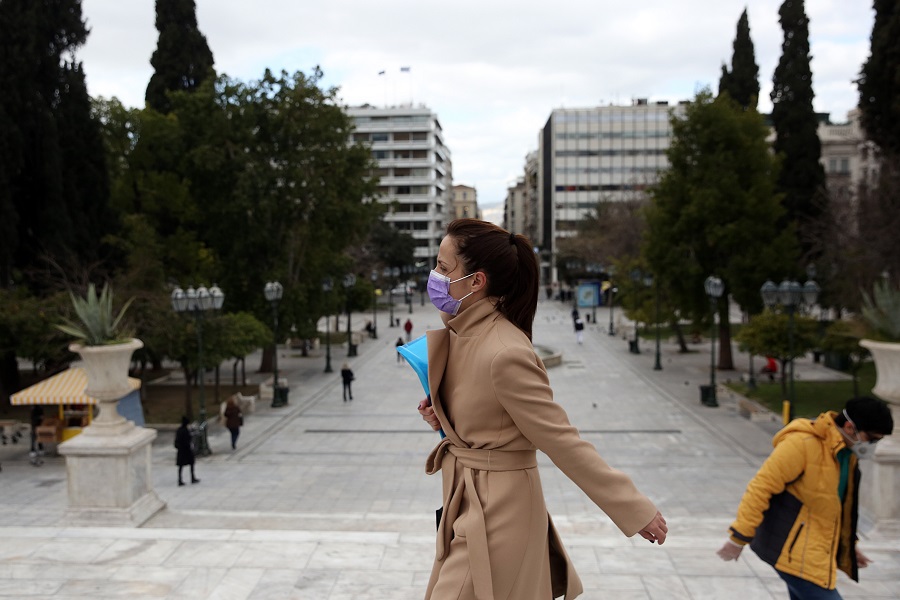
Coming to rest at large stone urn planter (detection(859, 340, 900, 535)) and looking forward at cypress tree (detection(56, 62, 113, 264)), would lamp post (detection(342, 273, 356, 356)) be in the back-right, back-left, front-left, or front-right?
front-right

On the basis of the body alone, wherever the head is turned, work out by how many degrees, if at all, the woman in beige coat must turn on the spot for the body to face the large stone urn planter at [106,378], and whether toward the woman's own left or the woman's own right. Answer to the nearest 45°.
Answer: approximately 45° to the woman's own right

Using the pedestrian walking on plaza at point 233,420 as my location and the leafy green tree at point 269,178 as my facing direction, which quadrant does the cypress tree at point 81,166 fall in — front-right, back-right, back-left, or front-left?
front-left

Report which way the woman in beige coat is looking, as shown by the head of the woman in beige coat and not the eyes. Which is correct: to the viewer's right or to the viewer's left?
to the viewer's left

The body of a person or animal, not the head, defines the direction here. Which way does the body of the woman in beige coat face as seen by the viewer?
to the viewer's left

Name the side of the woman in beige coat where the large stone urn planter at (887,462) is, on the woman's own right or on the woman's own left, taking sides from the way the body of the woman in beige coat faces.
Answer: on the woman's own right

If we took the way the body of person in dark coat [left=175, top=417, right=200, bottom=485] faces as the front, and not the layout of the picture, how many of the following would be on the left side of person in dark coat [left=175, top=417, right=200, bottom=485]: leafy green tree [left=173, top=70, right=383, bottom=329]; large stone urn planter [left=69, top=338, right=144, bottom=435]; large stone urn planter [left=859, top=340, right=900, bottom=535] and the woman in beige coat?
1

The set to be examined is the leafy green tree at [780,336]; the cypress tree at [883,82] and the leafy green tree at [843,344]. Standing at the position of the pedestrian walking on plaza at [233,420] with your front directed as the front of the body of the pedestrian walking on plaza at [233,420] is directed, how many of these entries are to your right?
3

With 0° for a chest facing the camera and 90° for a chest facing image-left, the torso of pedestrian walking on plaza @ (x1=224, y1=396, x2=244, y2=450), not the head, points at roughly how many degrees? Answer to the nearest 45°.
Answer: approximately 180°

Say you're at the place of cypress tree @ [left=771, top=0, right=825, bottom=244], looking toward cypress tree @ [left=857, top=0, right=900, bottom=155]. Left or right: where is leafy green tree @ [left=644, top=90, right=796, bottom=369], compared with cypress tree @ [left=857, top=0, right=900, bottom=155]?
right

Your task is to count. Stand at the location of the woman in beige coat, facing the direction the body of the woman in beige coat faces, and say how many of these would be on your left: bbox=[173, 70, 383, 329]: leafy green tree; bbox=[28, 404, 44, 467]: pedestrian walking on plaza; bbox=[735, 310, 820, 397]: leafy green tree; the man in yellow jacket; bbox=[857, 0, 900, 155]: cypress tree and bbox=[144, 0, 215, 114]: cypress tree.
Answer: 0
